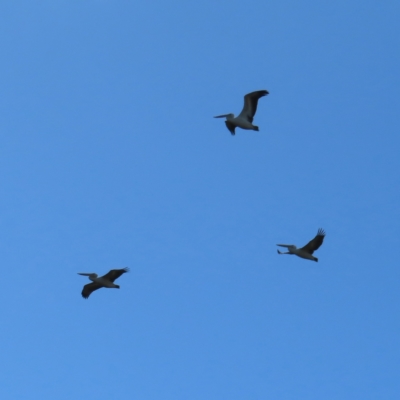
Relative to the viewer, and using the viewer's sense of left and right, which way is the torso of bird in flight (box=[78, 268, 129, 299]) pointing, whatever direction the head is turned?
facing to the left of the viewer

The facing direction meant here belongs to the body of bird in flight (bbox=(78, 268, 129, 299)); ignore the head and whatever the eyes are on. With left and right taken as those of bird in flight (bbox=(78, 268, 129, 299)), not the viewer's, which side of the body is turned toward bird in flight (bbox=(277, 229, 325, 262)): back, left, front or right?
back

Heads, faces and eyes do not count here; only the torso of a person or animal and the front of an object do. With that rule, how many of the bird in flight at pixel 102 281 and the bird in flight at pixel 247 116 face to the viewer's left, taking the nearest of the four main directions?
2

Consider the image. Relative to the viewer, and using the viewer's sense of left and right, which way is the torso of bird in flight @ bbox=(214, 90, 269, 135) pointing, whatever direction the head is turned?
facing to the left of the viewer
